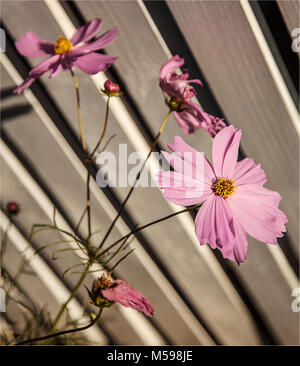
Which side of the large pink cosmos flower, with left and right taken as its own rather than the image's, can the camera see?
front
